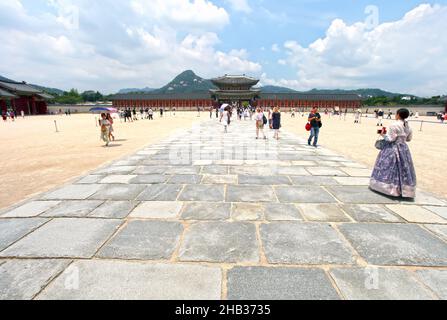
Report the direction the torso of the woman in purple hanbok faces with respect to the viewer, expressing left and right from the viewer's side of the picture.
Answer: facing away from the viewer and to the left of the viewer
